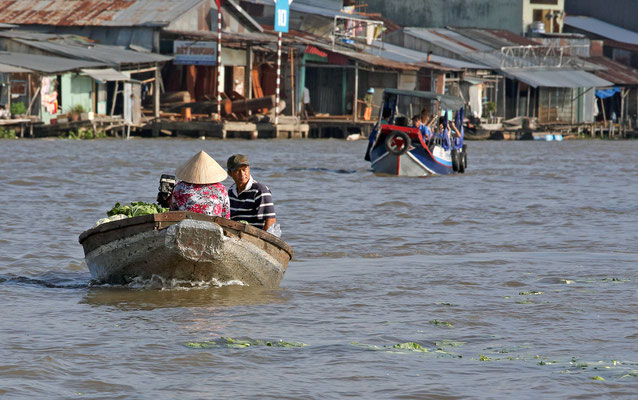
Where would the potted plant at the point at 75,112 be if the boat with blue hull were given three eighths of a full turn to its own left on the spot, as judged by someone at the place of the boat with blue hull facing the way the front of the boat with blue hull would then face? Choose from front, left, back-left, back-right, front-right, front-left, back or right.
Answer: back-left

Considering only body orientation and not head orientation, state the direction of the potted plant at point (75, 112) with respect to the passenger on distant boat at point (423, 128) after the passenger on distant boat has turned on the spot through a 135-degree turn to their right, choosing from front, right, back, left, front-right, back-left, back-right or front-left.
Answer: front-left

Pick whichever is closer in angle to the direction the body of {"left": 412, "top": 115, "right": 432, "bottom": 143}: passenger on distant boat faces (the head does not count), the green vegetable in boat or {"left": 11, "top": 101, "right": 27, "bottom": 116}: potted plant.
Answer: the green vegetable in boat

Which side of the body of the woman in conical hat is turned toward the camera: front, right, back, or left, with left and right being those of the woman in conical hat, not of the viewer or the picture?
back

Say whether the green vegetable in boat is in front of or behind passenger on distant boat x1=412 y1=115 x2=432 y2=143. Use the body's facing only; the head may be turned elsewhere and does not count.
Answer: in front

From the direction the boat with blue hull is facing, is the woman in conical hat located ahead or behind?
ahead

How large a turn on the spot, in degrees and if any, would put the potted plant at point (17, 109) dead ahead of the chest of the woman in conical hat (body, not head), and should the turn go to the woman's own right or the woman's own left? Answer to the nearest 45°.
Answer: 0° — they already face it

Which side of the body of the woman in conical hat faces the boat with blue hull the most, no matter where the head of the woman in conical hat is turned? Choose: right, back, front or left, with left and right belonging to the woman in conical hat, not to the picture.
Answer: front

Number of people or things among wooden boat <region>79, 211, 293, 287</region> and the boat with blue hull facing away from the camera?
0

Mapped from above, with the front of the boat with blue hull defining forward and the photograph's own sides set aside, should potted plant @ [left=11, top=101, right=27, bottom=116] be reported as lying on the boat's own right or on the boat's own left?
on the boat's own right

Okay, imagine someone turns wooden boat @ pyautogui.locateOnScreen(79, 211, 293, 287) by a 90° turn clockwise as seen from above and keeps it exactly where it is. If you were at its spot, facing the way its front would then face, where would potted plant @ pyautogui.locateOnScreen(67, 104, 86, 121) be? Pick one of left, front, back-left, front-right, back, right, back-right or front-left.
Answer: right
